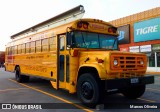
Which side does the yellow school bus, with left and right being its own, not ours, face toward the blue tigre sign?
left

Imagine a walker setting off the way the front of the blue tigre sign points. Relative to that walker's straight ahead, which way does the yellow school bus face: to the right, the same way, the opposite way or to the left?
to the left

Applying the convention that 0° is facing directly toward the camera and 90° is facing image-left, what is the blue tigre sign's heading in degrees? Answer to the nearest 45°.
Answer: approximately 45°

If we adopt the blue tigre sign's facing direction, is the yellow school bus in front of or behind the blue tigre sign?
in front

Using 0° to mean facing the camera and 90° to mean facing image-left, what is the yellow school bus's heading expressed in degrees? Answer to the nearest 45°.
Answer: approximately 315°
